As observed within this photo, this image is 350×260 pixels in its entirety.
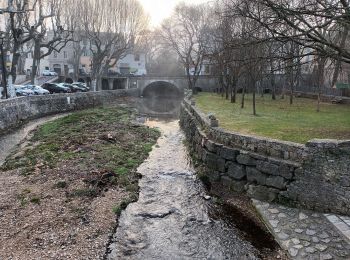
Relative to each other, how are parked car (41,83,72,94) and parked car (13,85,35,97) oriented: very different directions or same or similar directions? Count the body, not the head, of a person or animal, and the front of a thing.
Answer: same or similar directions

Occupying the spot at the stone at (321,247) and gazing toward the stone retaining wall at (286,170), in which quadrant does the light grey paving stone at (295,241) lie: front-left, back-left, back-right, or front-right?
front-left

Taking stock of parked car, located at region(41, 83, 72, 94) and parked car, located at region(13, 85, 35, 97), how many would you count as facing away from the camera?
0

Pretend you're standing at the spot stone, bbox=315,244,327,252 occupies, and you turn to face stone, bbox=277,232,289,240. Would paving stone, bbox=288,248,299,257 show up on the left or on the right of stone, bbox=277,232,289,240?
left
